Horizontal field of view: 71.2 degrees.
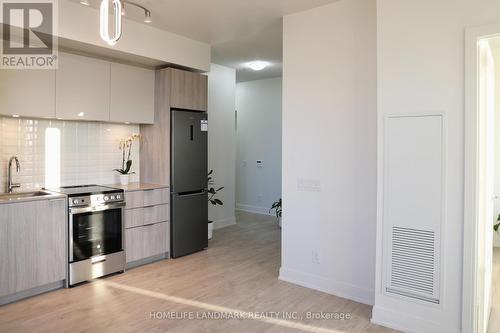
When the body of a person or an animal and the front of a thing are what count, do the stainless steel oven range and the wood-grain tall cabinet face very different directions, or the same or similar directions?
same or similar directions

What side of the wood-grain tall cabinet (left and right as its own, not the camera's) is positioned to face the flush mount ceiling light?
left

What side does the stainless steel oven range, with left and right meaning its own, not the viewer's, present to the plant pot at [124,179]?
left

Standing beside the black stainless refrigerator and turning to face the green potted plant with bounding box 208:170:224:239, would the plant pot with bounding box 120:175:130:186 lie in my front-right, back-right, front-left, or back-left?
back-left

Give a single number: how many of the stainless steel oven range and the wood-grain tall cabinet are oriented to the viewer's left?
0

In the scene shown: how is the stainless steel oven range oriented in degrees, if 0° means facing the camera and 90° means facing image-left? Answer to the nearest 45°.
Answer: approximately 315°

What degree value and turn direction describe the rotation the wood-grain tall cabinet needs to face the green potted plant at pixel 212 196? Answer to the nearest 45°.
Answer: approximately 90° to its left

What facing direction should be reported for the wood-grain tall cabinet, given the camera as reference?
facing the viewer and to the right of the viewer

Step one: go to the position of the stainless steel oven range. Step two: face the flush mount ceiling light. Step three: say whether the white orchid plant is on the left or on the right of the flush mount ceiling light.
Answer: left
